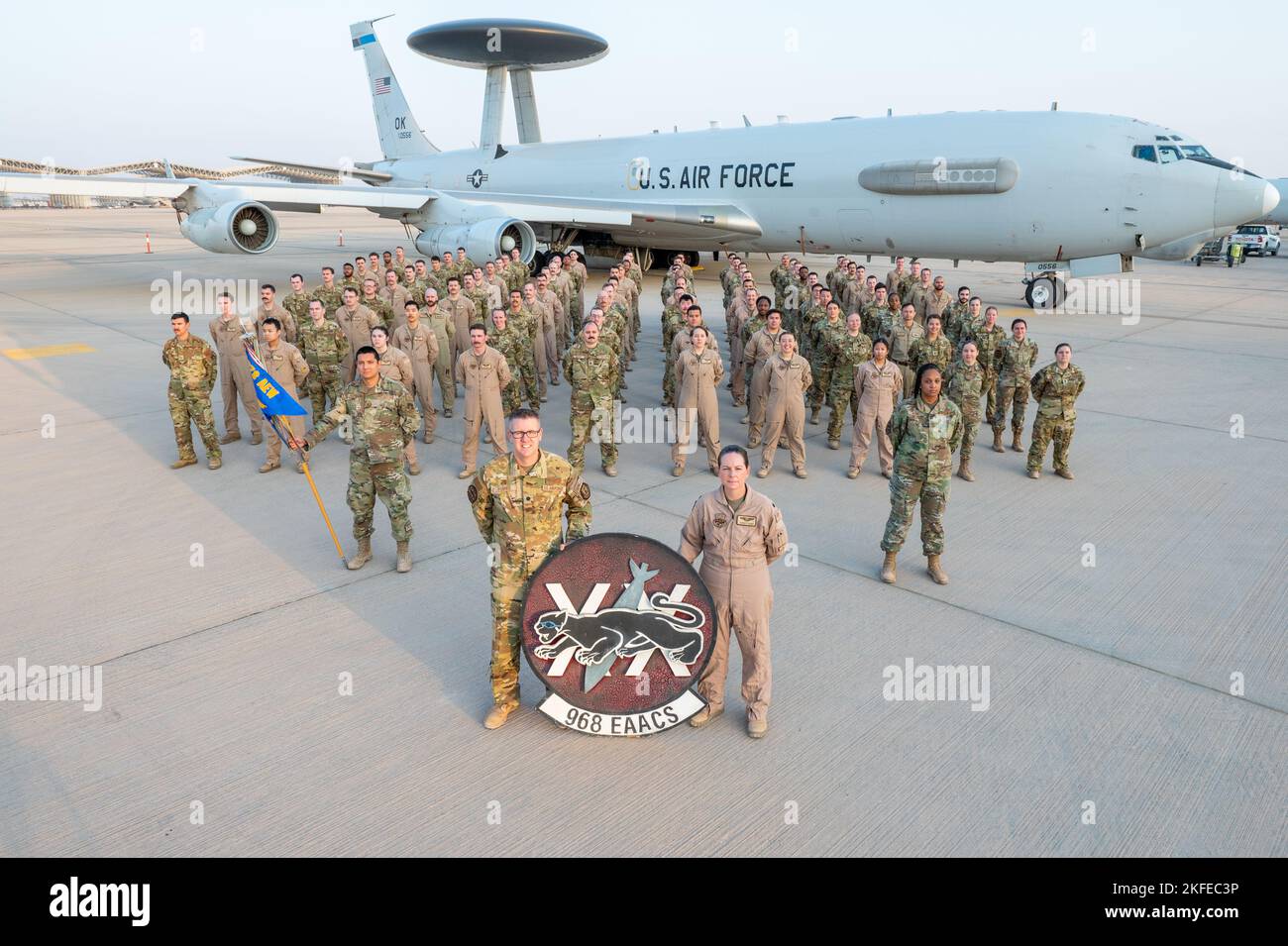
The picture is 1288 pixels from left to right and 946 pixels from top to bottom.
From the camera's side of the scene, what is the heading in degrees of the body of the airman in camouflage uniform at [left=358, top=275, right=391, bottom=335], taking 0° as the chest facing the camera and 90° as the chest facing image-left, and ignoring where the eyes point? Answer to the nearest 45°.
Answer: approximately 0°

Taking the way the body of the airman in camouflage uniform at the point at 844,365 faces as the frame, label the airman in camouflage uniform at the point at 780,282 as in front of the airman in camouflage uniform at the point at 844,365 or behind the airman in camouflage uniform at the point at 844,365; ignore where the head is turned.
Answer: behind

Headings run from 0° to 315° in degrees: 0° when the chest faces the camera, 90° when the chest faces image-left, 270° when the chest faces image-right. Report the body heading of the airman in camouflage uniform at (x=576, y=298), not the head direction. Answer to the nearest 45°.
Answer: approximately 0°

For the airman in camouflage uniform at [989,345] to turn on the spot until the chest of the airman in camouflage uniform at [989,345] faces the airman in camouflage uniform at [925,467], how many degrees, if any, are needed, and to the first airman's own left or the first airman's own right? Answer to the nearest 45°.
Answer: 0° — they already face them

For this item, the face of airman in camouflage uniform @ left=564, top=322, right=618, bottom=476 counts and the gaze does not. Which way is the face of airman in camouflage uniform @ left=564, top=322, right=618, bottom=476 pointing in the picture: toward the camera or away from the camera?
toward the camera

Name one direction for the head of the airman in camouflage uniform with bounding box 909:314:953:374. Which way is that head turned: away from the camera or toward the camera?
toward the camera

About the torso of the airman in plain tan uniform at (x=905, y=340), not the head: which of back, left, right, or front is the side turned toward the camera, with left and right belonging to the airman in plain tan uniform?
front

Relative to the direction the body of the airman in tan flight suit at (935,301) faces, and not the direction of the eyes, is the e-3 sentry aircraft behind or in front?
behind

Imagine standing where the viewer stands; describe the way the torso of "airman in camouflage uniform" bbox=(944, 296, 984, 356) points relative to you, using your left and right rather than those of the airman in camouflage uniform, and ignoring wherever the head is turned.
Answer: facing the viewer
